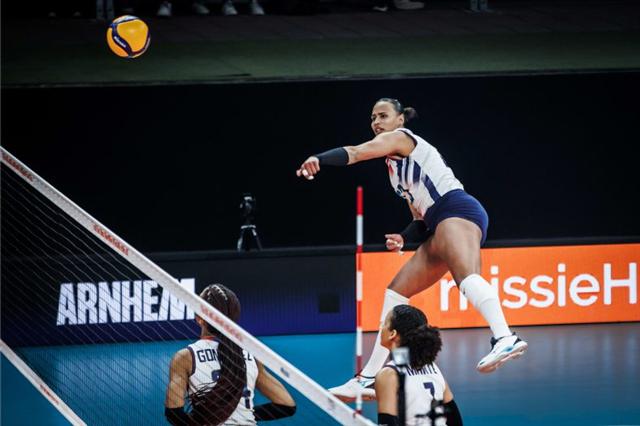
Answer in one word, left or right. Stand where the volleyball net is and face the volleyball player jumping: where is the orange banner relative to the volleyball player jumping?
left

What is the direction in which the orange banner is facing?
toward the camera

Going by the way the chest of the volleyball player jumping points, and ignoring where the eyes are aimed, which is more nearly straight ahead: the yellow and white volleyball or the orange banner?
the yellow and white volleyball

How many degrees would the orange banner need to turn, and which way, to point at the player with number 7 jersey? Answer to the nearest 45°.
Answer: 0° — it already faces them

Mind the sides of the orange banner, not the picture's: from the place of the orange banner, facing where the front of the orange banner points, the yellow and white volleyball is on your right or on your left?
on your right

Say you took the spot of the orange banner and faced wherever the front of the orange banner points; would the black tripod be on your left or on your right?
on your right

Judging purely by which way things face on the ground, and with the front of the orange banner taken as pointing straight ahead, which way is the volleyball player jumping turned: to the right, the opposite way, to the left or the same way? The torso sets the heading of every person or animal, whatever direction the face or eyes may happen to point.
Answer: to the right

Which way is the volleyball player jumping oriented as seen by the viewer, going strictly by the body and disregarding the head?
to the viewer's left

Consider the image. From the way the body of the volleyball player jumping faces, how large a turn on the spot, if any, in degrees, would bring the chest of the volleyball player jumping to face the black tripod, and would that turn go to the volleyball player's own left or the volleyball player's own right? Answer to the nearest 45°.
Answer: approximately 45° to the volleyball player's own right

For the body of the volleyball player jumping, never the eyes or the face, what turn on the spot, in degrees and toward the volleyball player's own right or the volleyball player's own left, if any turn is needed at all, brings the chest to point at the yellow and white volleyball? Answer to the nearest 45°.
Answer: approximately 45° to the volleyball player's own right

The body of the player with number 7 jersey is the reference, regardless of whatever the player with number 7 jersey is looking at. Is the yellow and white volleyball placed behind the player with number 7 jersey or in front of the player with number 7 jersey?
in front

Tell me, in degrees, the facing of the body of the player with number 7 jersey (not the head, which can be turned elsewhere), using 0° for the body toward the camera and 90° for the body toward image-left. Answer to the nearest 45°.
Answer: approximately 135°

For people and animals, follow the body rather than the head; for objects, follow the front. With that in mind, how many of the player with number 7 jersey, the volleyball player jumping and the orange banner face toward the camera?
1
